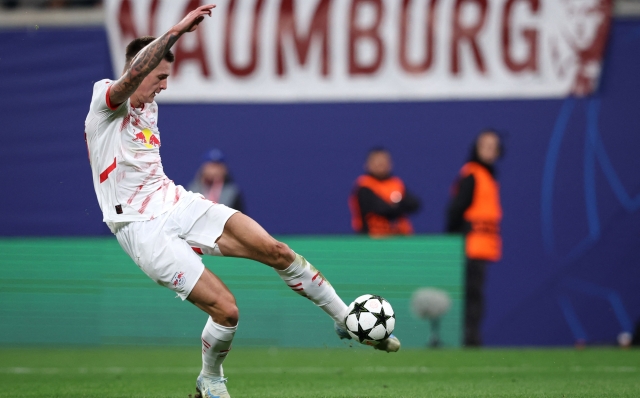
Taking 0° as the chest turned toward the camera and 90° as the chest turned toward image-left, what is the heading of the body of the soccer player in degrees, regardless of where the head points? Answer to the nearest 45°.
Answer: approximately 315°

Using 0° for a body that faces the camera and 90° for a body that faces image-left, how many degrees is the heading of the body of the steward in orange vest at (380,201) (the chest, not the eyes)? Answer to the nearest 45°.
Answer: approximately 315°

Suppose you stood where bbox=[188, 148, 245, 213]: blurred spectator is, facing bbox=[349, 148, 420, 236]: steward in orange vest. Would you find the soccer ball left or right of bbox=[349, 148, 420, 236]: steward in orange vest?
right

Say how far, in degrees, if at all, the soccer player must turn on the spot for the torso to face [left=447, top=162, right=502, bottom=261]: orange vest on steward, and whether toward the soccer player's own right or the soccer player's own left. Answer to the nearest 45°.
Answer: approximately 90° to the soccer player's own left

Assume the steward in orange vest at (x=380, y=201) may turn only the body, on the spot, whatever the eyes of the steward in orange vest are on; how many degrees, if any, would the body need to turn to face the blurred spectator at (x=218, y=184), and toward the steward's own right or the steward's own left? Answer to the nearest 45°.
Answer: approximately 135° to the steward's own right

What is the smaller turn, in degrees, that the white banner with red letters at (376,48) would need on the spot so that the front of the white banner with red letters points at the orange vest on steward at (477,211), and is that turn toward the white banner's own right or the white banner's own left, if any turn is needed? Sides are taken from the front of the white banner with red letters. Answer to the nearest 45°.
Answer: approximately 45° to the white banner's own left
